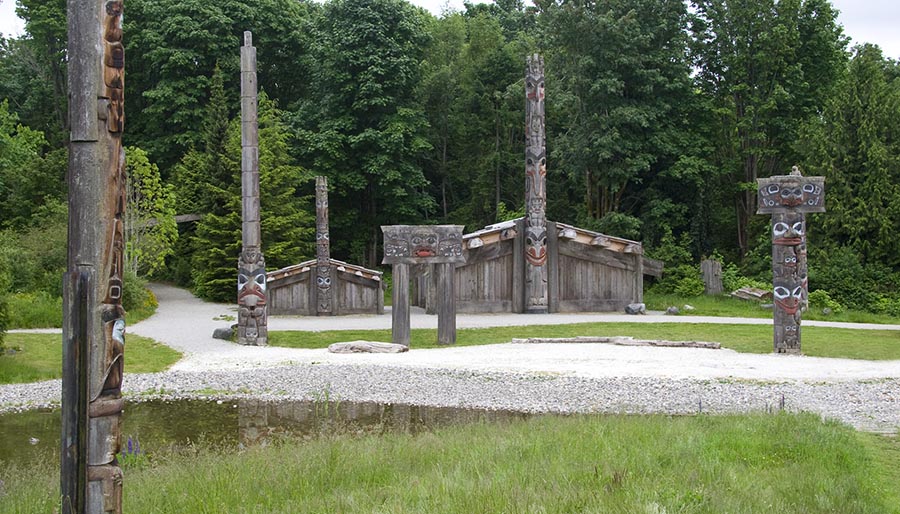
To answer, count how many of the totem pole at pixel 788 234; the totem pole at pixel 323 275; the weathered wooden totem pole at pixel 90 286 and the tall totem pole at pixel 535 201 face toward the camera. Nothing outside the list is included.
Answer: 3

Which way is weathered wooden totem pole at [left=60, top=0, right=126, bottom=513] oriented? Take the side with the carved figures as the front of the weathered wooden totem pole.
to the viewer's right

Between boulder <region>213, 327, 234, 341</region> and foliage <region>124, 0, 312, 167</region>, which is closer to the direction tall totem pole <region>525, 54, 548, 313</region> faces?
the boulder

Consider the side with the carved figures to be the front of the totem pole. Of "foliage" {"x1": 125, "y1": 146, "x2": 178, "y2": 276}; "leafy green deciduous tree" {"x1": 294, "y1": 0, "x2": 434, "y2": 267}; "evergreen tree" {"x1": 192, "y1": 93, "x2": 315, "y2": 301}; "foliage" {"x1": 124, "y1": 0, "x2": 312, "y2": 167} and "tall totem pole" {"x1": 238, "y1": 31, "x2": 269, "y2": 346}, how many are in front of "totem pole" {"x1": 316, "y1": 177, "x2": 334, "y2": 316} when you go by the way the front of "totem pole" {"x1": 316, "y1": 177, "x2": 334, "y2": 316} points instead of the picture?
1

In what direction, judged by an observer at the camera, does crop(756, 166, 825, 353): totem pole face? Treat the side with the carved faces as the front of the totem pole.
facing the viewer

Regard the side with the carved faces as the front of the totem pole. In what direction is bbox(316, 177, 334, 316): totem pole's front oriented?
toward the camera

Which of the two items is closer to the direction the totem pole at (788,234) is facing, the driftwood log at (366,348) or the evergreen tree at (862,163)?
the driftwood log

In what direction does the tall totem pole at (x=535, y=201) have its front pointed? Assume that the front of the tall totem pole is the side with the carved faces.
toward the camera

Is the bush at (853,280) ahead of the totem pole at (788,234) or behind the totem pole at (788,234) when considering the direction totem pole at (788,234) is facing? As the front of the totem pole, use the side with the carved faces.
behind

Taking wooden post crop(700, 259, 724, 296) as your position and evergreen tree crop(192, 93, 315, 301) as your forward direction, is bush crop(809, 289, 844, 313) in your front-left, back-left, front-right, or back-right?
back-left

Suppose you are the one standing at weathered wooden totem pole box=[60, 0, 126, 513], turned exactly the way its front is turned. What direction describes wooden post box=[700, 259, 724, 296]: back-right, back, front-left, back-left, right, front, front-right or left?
front-left

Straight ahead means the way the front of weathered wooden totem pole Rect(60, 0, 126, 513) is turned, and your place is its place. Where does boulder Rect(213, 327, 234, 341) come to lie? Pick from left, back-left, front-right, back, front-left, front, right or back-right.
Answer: left

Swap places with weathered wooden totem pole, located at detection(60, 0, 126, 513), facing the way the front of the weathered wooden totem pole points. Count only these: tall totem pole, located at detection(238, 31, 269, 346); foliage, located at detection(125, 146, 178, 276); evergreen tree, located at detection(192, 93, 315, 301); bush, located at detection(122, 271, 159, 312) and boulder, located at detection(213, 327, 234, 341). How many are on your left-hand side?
5

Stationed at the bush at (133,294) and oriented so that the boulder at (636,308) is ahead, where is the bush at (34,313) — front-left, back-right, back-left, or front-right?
back-right
